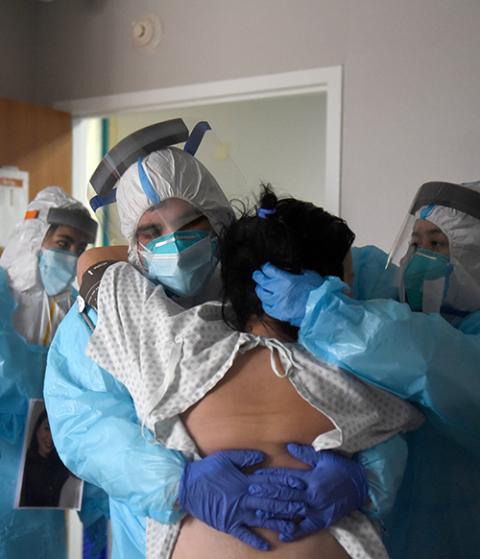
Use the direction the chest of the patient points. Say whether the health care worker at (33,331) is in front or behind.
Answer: in front

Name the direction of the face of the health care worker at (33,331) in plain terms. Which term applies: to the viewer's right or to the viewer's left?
to the viewer's right

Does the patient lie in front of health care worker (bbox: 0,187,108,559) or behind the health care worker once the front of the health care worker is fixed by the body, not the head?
in front

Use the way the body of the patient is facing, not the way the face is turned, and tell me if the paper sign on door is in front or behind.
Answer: in front

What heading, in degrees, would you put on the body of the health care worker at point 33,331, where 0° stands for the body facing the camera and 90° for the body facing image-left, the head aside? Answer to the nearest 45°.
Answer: approximately 315°

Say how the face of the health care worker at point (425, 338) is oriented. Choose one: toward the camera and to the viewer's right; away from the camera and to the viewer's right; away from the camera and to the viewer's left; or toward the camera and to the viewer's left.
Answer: toward the camera and to the viewer's left

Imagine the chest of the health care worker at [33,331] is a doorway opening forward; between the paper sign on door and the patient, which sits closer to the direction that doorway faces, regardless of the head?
the patient

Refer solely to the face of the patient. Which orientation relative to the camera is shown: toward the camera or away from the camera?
away from the camera

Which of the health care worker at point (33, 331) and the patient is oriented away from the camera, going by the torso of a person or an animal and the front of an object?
the patient

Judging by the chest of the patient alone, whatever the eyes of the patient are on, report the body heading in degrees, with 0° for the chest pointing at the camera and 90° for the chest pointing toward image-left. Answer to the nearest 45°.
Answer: approximately 180°
